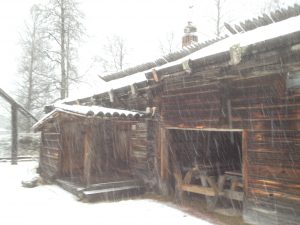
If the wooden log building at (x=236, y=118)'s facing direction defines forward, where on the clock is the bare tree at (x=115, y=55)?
The bare tree is roughly at 4 o'clock from the wooden log building.

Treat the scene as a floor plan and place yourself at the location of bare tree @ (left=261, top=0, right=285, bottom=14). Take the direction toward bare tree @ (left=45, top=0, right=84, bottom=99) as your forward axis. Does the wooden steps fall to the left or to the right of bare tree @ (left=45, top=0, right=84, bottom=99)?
left

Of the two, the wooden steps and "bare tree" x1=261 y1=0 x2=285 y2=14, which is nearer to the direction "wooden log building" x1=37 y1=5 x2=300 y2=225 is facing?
the wooden steps

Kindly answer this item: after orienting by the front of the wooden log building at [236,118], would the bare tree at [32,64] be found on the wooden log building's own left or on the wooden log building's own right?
on the wooden log building's own right

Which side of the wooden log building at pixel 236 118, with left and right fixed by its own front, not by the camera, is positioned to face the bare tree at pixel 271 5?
back

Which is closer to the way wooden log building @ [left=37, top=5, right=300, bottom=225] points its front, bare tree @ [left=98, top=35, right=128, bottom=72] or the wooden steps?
the wooden steps
